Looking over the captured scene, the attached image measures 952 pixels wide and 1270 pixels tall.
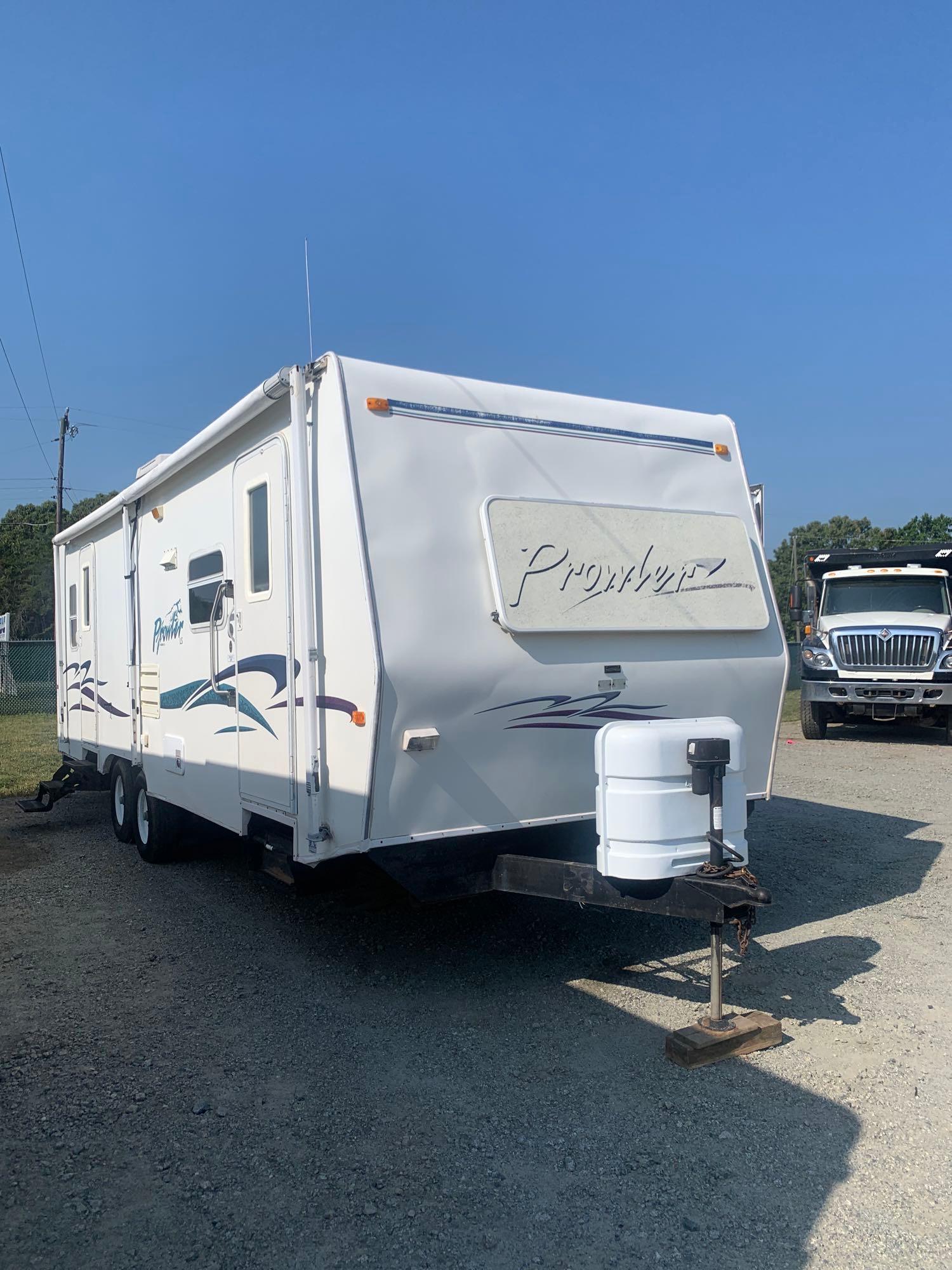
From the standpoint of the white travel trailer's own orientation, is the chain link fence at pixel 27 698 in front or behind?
behind

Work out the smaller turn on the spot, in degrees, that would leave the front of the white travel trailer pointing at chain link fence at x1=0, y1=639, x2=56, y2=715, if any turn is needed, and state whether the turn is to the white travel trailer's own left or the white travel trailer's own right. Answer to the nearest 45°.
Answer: approximately 180°

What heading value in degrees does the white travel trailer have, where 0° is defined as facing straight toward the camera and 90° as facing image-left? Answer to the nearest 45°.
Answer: approximately 315°
